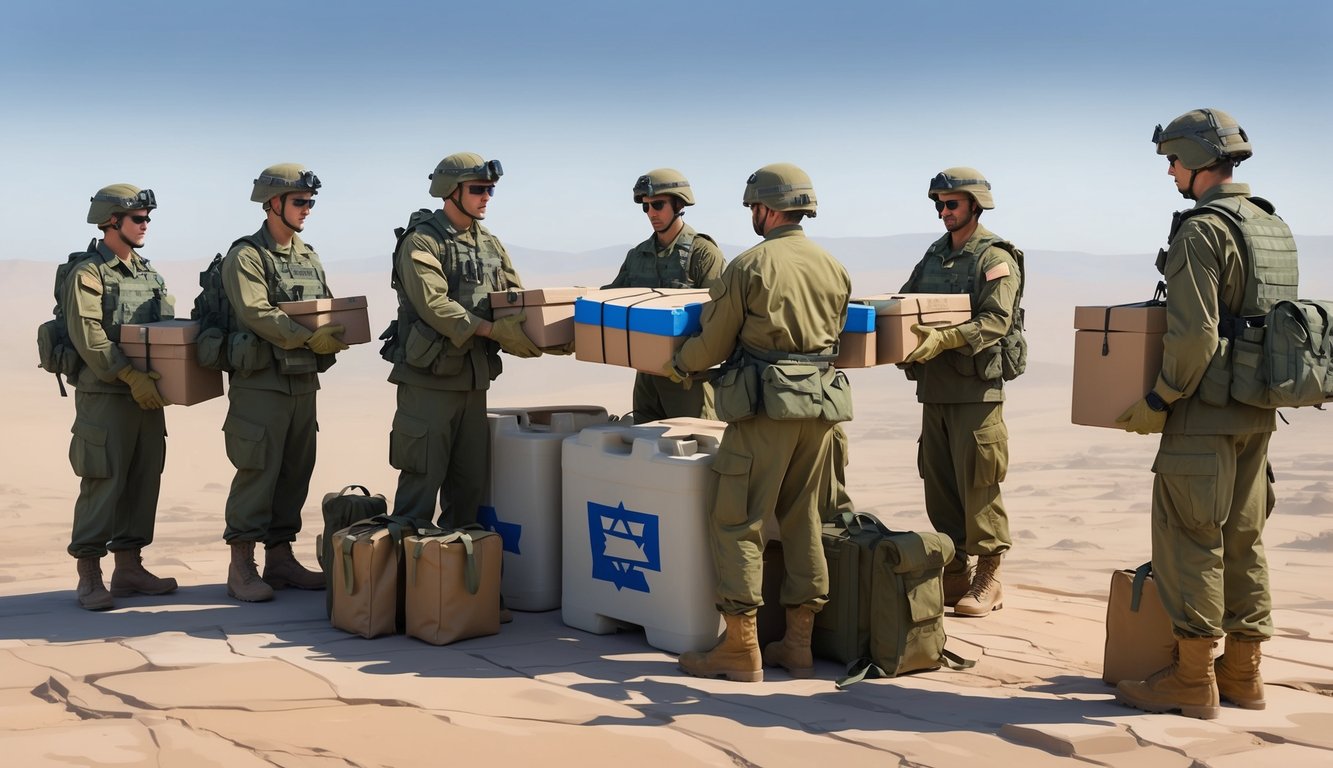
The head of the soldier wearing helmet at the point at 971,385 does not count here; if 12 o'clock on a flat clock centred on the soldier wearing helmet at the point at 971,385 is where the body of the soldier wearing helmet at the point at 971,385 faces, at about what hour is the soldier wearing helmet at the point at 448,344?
the soldier wearing helmet at the point at 448,344 is roughly at 1 o'clock from the soldier wearing helmet at the point at 971,385.

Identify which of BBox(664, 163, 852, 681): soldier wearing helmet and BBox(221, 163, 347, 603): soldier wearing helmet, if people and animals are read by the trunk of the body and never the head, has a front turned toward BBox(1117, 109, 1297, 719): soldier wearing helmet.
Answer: BBox(221, 163, 347, 603): soldier wearing helmet

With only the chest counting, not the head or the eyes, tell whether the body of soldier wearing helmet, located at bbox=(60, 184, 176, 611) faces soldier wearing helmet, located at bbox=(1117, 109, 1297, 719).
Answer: yes

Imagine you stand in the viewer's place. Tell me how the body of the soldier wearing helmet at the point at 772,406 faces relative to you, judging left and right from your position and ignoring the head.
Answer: facing away from the viewer and to the left of the viewer

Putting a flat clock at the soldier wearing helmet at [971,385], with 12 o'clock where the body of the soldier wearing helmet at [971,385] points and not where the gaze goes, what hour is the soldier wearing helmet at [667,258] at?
the soldier wearing helmet at [667,258] is roughly at 2 o'clock from the soldier wearing helmet at [971,385].

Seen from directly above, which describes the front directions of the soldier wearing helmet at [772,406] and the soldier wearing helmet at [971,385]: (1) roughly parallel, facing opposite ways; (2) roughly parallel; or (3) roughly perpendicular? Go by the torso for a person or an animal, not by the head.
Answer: roughly perpendicular

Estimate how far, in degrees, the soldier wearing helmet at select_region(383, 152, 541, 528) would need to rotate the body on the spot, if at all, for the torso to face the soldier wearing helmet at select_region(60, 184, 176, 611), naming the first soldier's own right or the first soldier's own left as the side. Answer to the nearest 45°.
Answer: approximately 135° to the first soldier's own right

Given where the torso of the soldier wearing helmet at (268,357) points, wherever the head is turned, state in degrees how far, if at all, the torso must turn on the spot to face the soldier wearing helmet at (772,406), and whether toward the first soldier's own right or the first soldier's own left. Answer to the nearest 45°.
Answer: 0° — they already face them

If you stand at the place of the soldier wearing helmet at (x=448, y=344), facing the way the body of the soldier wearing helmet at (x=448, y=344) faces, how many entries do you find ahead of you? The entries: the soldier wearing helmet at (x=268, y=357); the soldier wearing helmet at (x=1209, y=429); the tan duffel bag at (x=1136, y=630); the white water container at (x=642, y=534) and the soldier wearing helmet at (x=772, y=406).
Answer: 4

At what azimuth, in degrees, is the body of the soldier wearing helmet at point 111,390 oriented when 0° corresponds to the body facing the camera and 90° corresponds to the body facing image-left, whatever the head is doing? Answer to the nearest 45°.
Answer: approximately 315°

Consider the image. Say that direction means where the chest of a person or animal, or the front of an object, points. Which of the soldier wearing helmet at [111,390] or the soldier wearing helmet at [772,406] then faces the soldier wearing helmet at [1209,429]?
the soldier wearing helmet at [111,390]

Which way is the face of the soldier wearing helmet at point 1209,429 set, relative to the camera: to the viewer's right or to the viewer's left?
to the viewer's left

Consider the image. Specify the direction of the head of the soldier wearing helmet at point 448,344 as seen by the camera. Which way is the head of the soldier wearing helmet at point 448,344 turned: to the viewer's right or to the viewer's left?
to the viewer's right

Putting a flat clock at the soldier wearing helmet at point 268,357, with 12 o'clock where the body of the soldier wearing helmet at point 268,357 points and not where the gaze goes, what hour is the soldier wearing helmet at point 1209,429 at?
the soldier wearing helmet at point 1209,429 is roughly at 12 o'clock from the soldier wearing helmet at point 268,357.
